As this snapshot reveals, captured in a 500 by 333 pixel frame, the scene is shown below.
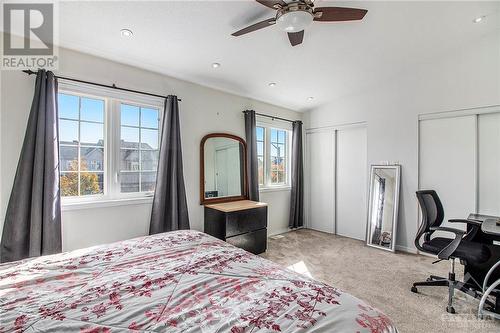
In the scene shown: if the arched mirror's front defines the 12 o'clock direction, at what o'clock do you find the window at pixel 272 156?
The window is roughly at 9 o'clock from the arched mirror.

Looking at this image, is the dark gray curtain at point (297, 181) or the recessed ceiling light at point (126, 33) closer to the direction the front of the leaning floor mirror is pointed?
the recessed ceiling light

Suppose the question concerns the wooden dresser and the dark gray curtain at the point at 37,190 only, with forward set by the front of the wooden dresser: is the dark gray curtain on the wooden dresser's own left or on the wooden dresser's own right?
on the wooden dresser's own right

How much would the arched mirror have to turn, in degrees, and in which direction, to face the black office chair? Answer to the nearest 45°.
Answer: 0° — it already faces it

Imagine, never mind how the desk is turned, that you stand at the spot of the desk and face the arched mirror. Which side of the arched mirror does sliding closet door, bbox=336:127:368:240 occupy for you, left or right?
right

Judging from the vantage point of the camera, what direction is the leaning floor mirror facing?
facing the viewer and to the left of the viewer

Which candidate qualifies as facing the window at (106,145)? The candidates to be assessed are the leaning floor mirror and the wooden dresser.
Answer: the leaning floor mirror

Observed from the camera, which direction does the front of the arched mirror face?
facing the viewer and to the right of the viewer

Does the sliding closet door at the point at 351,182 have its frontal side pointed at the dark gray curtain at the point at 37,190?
yes

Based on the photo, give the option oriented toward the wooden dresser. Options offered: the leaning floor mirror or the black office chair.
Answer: the leaning floor mirror

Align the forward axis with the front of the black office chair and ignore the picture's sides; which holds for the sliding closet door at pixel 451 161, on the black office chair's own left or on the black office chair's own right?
on the black office chair's own left
